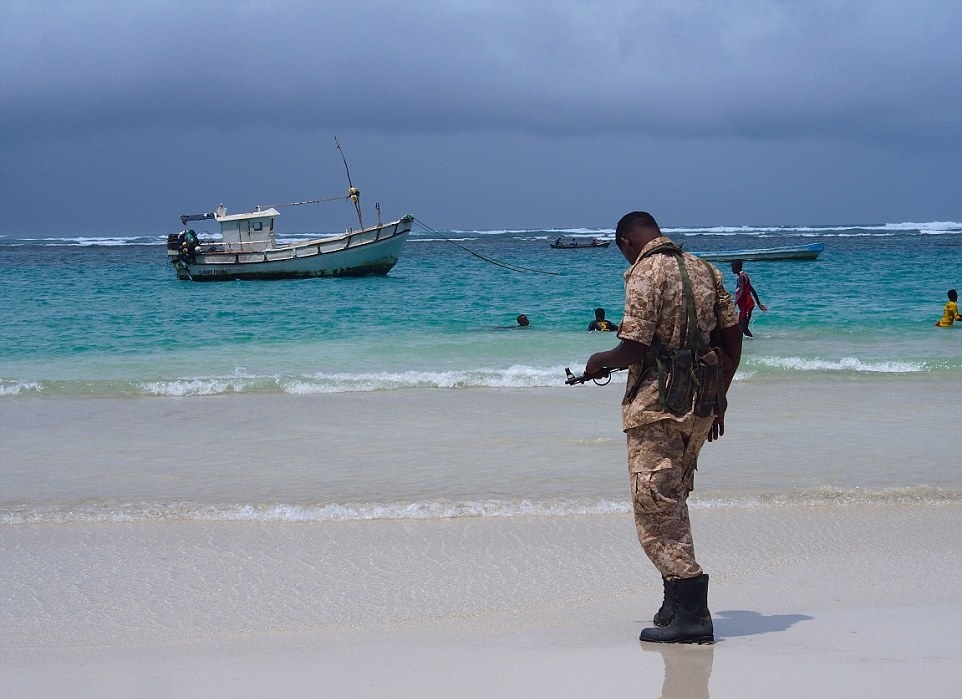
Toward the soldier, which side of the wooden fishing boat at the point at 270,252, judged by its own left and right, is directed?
right

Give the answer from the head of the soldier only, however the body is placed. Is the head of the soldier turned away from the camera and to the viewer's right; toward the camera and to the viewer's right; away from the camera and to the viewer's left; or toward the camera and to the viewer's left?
away from the camera and to the viewer's left

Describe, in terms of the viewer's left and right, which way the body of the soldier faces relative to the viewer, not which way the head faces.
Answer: facing away from the viewer and to the left of the viewer

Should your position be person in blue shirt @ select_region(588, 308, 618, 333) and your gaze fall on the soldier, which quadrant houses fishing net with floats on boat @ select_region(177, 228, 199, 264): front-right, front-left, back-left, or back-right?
back-right

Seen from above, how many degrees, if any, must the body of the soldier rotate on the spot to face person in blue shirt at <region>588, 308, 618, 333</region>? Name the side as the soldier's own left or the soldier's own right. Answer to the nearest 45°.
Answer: approximately 45° to the soldier's own right

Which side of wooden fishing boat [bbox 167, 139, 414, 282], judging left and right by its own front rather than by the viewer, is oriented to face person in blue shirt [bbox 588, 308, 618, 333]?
right

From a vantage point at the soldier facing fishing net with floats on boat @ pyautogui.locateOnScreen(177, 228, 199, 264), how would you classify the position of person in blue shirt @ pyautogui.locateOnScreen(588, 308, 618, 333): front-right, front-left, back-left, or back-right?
front-right

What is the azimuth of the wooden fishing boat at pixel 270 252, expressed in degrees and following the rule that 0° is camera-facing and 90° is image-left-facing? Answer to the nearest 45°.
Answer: approximately 270°

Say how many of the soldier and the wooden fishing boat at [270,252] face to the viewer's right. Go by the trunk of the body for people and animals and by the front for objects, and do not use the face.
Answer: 1
